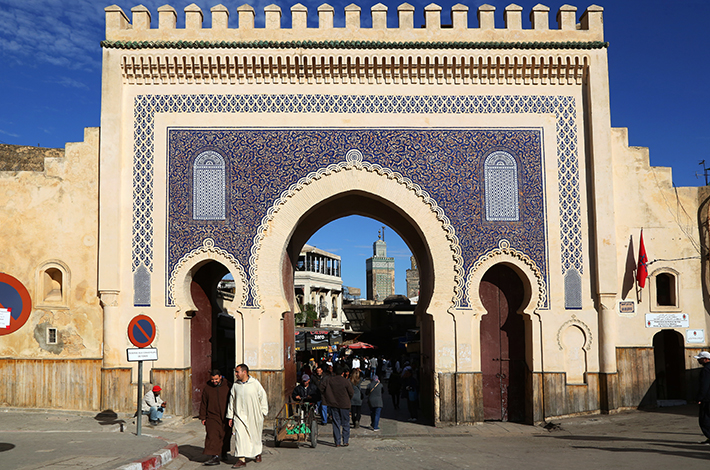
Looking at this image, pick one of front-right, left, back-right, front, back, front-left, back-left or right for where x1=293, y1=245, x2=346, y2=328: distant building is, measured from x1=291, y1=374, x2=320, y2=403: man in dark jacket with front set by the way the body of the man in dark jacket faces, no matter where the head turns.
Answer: back

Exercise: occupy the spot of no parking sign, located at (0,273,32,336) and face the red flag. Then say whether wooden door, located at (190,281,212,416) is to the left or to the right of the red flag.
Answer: left

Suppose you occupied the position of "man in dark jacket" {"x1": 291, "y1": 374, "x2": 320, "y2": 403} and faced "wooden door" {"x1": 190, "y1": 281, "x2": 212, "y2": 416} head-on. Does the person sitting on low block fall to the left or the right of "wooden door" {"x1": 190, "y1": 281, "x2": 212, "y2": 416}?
left

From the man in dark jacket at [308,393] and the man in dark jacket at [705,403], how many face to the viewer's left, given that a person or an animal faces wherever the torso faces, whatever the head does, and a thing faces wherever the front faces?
1

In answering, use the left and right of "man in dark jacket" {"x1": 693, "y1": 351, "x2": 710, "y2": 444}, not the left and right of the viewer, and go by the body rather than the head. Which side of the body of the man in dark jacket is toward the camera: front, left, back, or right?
left

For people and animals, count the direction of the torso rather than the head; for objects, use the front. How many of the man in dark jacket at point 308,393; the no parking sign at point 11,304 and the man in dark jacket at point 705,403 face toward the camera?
2

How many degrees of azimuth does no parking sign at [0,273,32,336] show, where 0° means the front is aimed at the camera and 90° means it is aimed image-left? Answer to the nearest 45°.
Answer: approximately 0°

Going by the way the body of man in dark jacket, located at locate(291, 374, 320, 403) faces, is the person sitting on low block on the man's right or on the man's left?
on the man's right

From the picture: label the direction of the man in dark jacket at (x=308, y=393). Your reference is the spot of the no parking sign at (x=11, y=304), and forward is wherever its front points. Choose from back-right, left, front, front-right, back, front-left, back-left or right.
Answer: back-left

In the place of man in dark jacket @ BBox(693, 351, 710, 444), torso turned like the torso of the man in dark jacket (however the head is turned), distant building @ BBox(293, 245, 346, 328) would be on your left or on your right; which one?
on your right
